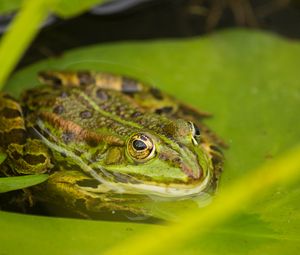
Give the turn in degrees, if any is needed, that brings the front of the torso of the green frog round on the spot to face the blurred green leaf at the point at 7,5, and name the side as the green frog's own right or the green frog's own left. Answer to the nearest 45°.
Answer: approximately 135° to the green frog's own right

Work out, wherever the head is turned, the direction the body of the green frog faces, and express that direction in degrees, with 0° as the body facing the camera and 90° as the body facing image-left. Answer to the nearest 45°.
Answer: approximately 315°
